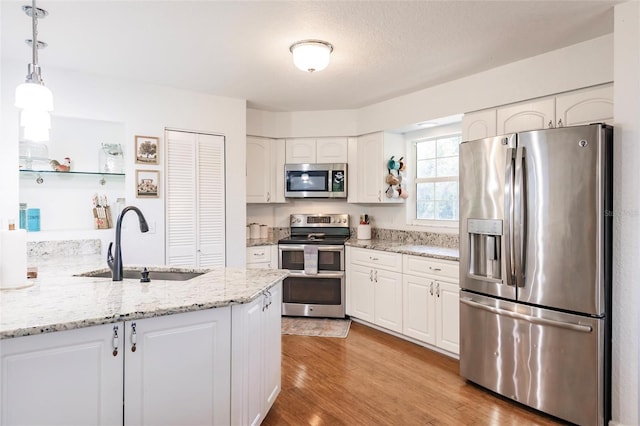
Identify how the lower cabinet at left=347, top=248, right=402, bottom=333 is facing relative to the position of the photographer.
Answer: facing the viewer and to the left of the viewer

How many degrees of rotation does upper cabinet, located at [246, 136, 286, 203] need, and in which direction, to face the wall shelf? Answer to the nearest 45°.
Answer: approximately 90° to its right

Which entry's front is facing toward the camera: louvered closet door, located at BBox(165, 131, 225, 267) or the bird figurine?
the louvered closet door

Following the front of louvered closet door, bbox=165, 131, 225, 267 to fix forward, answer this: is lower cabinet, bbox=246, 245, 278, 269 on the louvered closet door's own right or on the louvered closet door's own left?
on the louvered closet door's own left

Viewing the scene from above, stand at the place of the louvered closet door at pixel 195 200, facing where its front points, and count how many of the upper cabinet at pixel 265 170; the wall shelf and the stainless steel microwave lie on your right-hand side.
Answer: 1

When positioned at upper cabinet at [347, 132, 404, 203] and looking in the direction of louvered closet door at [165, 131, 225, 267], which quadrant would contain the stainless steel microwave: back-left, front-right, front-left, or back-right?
front-right

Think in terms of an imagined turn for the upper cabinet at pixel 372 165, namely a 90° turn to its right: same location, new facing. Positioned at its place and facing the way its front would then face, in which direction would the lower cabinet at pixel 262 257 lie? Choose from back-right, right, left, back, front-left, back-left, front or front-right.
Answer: front-left

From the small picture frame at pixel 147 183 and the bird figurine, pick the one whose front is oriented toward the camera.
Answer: the small picture frame

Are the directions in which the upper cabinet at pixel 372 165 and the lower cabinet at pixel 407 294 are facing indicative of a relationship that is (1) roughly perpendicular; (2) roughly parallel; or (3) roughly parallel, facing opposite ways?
roughly parallel

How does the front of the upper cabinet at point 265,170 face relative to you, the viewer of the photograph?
facing the viewer and to the right of the viewer

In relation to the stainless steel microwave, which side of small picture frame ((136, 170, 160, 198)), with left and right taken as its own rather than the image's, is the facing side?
left

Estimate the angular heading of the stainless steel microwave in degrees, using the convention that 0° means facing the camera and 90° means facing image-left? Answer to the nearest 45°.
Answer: approximately 0°

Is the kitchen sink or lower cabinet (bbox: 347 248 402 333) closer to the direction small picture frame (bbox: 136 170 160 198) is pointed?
the kitchen sink

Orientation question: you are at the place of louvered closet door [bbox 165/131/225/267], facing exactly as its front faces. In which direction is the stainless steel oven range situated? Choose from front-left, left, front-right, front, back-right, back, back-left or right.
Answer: left

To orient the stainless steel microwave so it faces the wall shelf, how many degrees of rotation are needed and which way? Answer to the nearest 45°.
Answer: approximately 45° to its right

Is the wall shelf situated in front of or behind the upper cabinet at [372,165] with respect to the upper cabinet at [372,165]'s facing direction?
in front

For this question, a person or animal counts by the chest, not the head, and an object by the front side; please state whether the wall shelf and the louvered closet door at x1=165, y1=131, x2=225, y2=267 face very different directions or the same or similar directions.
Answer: same or similar directions

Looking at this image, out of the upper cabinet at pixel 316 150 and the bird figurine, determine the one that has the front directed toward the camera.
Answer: the upper cabinet

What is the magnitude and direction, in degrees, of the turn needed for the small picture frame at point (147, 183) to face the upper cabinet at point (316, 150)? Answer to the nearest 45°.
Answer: approximately 90° to its left
